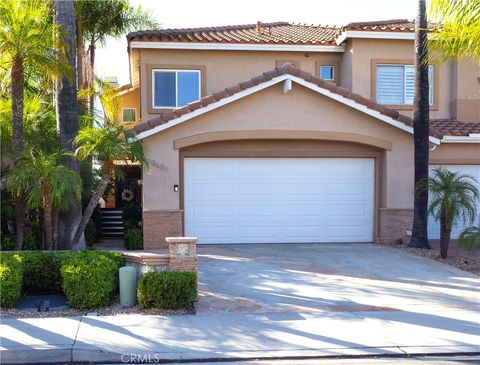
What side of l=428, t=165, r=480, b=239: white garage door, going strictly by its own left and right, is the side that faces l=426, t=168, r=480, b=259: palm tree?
front

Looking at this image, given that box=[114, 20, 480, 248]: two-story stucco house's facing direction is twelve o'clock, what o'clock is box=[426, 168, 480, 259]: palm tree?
The palm tree is roughly at 10 o'clock from the two-story stucco house.

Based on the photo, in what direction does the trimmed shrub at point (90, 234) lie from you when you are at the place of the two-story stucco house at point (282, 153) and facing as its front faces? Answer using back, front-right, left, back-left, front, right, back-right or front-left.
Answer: right

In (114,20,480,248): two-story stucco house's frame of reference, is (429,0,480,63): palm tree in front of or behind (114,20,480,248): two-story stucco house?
in front

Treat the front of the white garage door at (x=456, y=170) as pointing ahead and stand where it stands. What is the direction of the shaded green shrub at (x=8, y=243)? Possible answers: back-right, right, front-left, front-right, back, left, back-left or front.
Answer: front-right

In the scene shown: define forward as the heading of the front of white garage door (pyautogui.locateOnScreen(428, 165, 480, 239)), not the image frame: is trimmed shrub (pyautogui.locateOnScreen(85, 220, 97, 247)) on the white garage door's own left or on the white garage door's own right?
on the white garage door's own right

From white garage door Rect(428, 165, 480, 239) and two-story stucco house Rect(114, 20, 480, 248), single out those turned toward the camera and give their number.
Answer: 2

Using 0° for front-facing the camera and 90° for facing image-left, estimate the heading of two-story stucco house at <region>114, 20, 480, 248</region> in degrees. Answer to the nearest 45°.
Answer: approximately 0°

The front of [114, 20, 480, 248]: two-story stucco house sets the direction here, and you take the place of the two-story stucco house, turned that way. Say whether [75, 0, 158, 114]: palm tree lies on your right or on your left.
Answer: on your right

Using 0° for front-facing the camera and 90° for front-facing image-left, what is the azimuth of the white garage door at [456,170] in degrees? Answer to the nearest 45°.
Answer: approximately 0°

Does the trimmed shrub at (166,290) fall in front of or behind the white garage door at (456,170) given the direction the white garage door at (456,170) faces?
in front

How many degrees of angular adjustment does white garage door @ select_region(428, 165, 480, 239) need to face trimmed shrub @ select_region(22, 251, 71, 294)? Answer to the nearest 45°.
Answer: approximately 45° to its right
